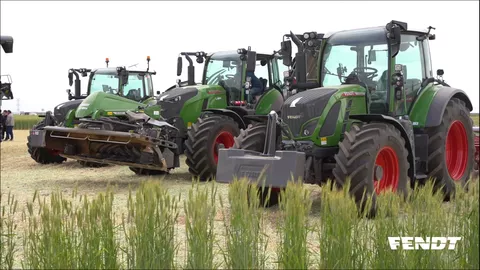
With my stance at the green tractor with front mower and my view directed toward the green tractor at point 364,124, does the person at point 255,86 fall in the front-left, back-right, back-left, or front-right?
front-left

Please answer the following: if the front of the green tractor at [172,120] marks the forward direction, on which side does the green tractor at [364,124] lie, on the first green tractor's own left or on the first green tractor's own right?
on the first green tractor's own left

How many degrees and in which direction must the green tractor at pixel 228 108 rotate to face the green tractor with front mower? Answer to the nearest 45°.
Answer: approximately 90° to its right

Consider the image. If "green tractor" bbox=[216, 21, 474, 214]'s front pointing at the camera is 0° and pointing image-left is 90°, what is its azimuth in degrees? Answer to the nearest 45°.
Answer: approximately 45°

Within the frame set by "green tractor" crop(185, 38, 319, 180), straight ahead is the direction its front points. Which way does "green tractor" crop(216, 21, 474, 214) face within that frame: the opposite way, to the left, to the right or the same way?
the same way

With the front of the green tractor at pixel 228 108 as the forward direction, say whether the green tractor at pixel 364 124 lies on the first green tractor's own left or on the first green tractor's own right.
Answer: on the first green tractor's own left

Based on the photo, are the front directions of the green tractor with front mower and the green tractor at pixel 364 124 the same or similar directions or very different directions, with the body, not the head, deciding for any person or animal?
same or similar directions

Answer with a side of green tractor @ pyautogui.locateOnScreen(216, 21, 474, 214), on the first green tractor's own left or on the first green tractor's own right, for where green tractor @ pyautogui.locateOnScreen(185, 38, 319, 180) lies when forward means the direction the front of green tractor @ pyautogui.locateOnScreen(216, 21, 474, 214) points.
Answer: on the first green tractor's own right

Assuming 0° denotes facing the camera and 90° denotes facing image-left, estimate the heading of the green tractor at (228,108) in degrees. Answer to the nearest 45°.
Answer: approximately 45°

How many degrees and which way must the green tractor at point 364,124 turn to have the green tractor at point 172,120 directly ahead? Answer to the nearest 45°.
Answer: approximately 90° to its right
